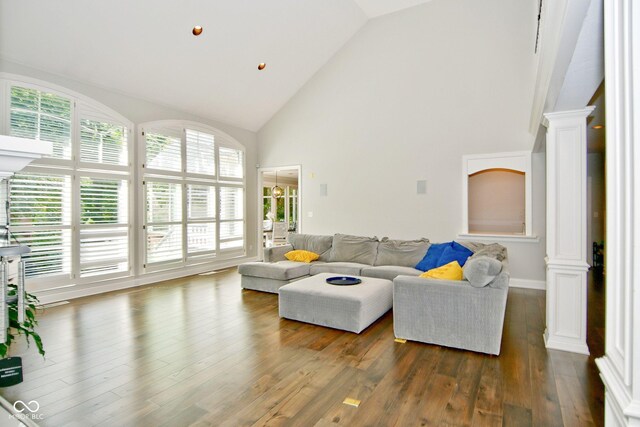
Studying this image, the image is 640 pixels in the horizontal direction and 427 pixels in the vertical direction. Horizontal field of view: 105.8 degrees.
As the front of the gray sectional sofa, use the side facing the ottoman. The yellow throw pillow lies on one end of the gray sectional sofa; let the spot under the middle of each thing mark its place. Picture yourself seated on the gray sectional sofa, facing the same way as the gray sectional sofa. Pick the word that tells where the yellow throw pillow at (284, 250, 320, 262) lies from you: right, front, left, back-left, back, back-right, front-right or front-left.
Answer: right

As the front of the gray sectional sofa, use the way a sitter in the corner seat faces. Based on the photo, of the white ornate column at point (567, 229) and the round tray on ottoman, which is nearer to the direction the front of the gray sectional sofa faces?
the round tray on ottoman

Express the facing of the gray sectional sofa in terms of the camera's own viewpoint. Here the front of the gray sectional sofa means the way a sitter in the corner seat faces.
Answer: facing the viewer and to the left of the viewer

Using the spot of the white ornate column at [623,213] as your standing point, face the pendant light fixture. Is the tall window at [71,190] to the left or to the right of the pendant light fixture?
left

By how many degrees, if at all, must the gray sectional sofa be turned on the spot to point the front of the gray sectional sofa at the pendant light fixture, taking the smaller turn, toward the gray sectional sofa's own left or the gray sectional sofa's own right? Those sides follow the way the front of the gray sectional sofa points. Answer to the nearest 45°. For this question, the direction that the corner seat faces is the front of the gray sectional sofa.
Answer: approximately 90° to the gray sectional sofa's own right

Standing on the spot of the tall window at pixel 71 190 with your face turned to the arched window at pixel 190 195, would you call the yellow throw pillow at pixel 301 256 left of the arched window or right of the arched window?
right

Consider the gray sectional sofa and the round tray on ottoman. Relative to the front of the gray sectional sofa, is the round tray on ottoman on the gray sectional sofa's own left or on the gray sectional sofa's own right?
on the gray sectional sofa's own right

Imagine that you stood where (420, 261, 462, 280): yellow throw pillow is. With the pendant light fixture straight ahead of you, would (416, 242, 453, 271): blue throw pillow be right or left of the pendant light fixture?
right
